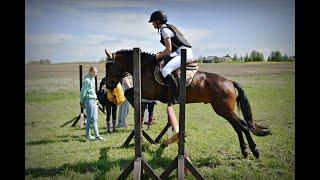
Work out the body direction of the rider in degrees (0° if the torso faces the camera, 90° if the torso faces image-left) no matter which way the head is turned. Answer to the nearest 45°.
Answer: approximately 90°

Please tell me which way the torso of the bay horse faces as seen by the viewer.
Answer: to the viewer's left
